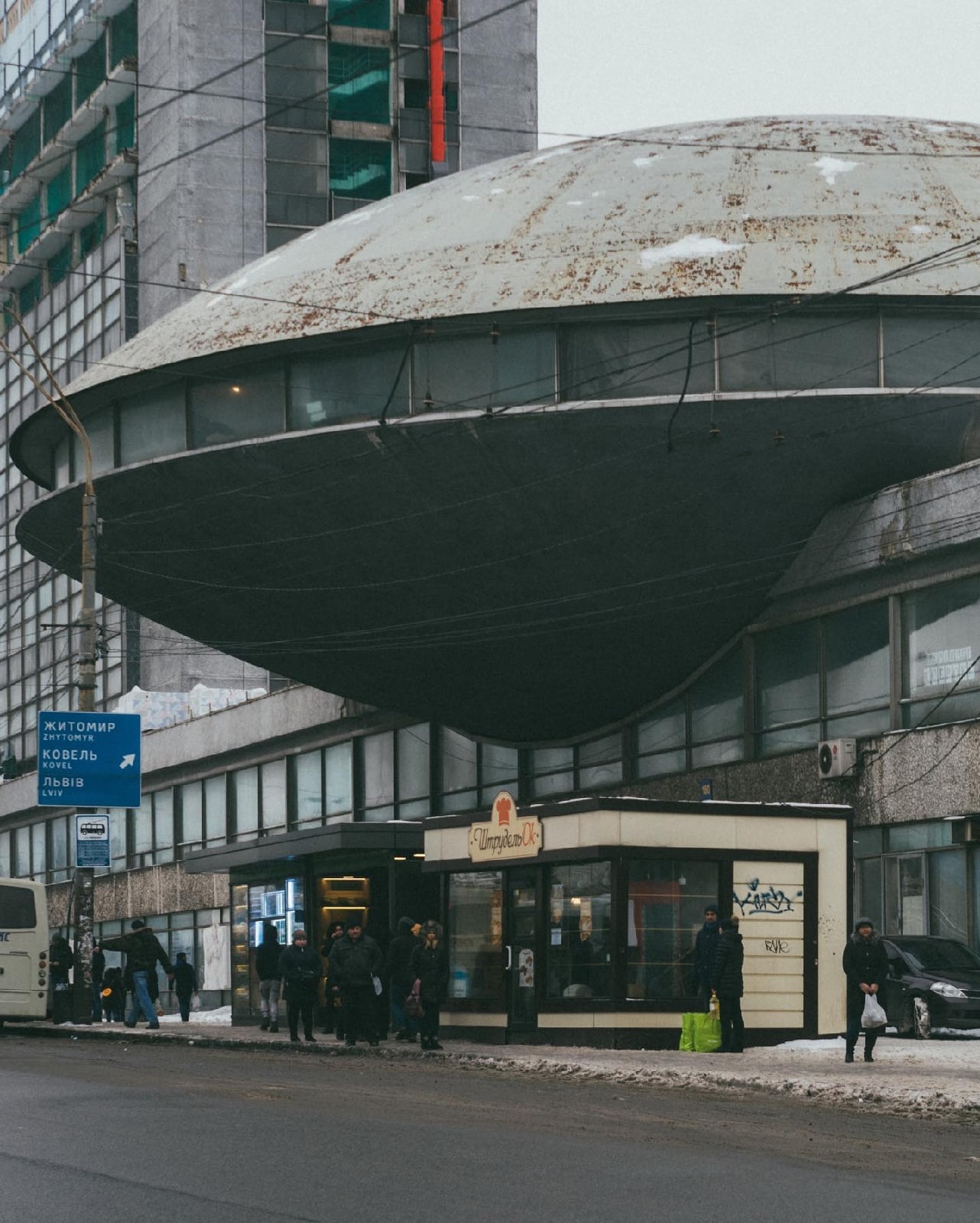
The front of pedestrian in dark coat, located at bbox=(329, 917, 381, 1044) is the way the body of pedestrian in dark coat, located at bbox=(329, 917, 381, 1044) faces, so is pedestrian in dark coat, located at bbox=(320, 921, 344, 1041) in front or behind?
behind

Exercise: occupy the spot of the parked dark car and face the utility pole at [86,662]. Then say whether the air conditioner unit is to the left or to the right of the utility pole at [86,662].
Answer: right

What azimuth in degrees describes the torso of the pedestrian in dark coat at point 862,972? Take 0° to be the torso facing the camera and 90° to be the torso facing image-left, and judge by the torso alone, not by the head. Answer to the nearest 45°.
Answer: approximately 0°

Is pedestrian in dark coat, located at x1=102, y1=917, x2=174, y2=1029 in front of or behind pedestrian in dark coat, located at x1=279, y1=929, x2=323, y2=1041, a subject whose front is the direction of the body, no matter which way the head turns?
behind

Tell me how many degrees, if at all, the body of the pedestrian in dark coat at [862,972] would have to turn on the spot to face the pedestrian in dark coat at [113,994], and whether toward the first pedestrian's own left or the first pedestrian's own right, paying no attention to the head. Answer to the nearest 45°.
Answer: approximately 135° to the first pedestrian's own right

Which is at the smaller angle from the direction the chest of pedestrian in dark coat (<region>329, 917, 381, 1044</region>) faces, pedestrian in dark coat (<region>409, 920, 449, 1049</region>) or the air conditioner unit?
the pedestrian in dark coat
